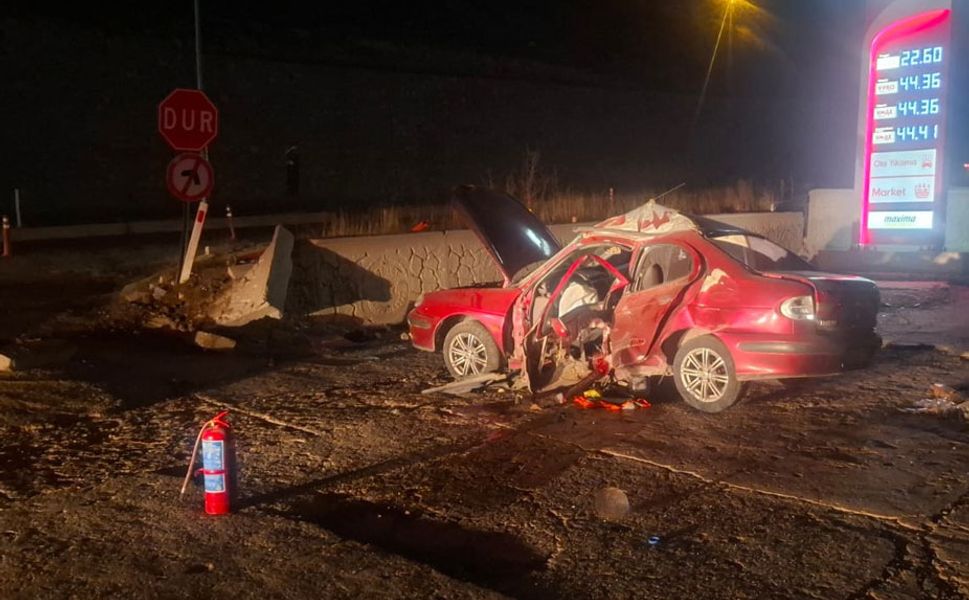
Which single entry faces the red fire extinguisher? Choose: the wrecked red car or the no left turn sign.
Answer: the no left turn sign

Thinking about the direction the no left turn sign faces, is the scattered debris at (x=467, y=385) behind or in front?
in front

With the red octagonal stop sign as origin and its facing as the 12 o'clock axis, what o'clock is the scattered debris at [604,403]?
The scattered debris is roughly at 11 o'clock from the red octagonal stop sign.

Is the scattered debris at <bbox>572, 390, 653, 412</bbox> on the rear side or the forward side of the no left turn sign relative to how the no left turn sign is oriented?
on the forward side

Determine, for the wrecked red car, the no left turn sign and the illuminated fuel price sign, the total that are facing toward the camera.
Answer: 2

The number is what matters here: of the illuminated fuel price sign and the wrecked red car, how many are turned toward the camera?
1

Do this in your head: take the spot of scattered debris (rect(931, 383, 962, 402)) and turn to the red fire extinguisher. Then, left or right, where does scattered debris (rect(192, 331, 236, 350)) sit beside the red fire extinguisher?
right

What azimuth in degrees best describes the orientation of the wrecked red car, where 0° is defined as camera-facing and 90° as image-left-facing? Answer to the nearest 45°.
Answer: approximately 135°

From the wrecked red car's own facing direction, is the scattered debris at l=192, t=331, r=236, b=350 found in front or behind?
in front

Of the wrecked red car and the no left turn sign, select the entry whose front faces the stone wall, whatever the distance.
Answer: the wrecked red car

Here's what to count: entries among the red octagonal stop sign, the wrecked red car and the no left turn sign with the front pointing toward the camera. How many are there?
2

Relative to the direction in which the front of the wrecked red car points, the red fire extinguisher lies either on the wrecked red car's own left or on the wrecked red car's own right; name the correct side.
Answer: on the wrecked red car's own left

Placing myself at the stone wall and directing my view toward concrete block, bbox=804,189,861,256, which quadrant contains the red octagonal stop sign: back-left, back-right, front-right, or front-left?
back-left
